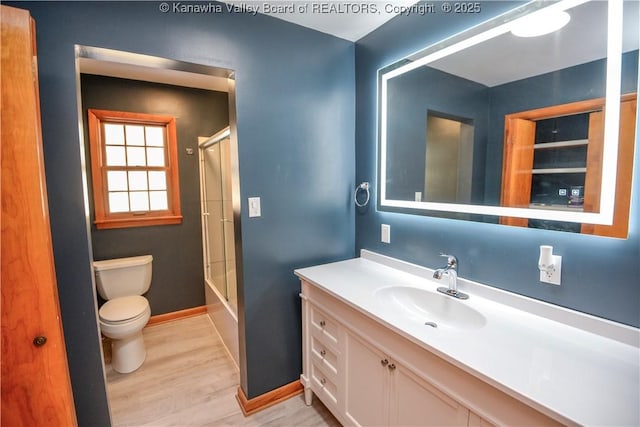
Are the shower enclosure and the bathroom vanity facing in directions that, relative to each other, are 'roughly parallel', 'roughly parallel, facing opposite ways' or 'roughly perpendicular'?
roughly parallel

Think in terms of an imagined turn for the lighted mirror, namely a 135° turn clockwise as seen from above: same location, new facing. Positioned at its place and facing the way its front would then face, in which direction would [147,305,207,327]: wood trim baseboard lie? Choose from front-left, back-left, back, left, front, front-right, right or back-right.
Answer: left

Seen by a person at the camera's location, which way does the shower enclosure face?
facing to the left of the viewer

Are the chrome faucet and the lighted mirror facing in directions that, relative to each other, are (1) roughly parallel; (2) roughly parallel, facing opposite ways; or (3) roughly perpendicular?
roughly parallel

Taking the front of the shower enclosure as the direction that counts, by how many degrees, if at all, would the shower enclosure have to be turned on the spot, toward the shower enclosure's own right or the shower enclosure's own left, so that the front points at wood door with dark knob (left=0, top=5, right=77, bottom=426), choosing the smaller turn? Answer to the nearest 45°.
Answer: approximately 45° to the shower enclosure's own left

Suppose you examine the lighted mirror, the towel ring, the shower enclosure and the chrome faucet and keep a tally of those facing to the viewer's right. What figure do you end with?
0

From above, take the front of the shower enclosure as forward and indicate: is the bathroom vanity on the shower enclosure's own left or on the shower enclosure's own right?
on the shower enclosure's own left

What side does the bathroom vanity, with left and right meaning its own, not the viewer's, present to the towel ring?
right

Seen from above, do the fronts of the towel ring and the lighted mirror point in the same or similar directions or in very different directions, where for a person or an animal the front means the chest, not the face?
same or similar directions

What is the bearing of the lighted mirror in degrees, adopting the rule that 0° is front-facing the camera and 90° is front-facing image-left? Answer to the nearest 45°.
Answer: approximately 45°

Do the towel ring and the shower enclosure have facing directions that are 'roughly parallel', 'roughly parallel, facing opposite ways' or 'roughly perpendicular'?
roughly parallel

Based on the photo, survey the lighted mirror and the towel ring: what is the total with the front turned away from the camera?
0

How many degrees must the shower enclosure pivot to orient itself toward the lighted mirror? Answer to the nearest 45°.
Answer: approximately 135° to its left

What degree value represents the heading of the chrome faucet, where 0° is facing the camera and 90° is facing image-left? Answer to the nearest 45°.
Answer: approximately 45°

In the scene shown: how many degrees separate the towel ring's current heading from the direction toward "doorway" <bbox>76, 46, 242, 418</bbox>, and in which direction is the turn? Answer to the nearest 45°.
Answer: approximately 45° to its right

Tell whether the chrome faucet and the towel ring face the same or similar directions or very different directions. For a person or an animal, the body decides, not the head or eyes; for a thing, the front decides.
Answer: same or similar directions

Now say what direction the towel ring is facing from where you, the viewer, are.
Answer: facing the viewer and to the left of the viewer
